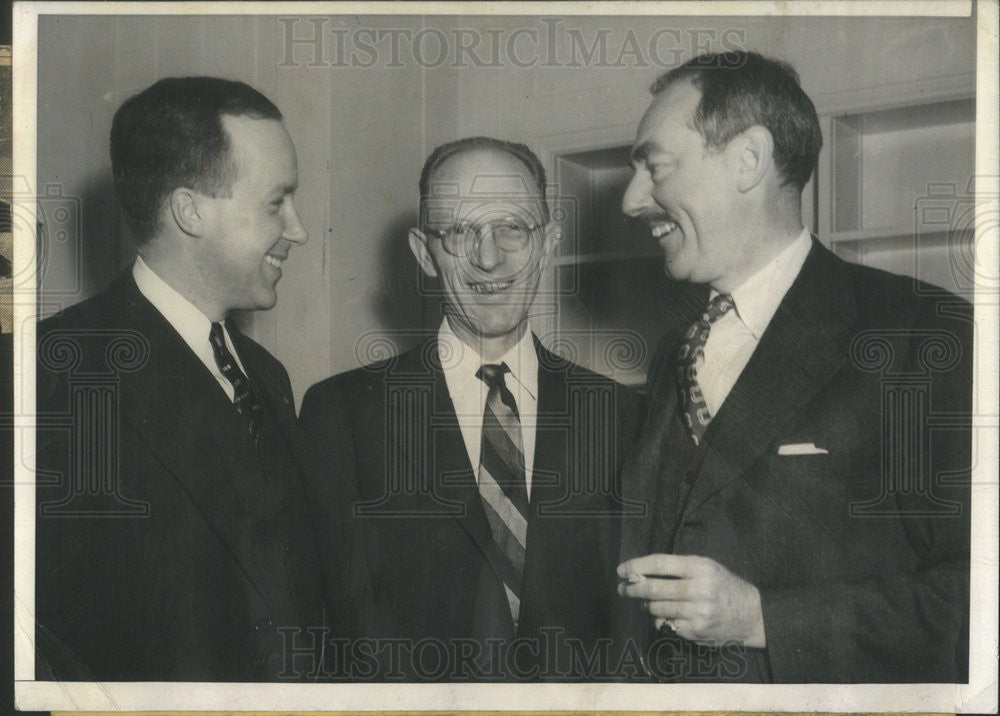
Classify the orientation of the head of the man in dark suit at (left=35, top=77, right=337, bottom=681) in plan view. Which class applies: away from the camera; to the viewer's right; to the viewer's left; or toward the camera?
to the viewer's right

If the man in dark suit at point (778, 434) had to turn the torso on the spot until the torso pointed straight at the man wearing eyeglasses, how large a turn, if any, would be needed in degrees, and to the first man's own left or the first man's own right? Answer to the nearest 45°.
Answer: approximately 45° to the first man's own right

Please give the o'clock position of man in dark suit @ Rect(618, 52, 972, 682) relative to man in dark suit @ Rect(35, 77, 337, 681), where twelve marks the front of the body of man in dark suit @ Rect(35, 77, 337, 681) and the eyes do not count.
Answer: man in dark suit @ Rect(618, 52, 972, 682) is roughly at 11 o'clock from man in dark suit @ Rect(35, 77, 337, 681).

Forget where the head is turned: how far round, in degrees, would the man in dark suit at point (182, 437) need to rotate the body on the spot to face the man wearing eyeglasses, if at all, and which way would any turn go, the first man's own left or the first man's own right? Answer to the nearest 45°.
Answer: approximately 45° to the first man's own left

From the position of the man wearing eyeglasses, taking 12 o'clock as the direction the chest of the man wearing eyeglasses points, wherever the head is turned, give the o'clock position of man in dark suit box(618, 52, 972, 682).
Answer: The man in dark suit is roughly at 9 o'clock from the man wearing eyeglasses.

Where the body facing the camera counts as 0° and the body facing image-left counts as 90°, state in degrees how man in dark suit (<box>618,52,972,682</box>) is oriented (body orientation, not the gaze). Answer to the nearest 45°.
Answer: approximately 45°

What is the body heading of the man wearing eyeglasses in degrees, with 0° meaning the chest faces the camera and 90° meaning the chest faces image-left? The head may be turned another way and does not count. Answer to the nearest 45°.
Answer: approximately 0°
